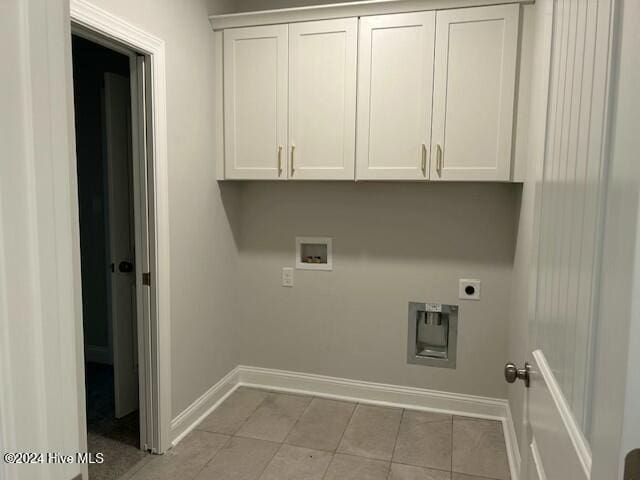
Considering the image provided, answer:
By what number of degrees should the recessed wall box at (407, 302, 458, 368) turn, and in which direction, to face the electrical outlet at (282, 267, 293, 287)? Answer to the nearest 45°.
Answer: approximately 90° to its right

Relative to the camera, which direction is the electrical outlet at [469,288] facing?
toward the camera

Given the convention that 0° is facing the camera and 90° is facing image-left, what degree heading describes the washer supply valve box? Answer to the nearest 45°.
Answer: approximately 0°

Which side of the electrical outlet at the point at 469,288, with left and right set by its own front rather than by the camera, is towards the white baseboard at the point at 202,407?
right

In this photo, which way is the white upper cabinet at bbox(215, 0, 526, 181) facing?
toward the camera

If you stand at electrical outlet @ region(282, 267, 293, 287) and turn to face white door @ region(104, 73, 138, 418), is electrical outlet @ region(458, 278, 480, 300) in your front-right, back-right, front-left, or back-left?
back-left
